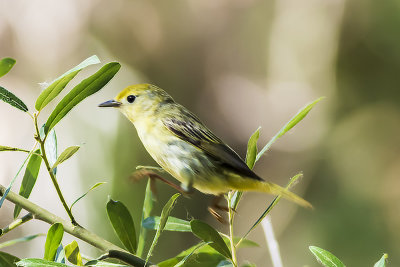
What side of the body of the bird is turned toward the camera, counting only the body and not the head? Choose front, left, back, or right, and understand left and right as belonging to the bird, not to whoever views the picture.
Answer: left
